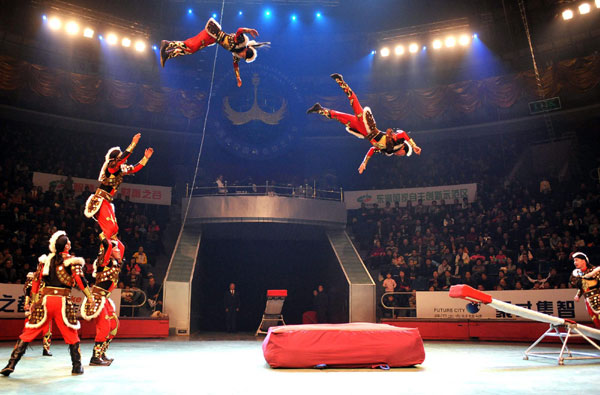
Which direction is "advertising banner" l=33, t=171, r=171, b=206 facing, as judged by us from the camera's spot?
facing the viewer

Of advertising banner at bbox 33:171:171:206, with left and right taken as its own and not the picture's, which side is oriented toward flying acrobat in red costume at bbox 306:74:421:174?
front

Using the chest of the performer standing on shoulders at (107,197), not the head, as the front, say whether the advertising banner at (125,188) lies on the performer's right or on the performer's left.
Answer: on the performer's left

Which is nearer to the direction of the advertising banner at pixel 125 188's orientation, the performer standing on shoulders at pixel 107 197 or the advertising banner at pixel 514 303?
the performer standing on shoulders

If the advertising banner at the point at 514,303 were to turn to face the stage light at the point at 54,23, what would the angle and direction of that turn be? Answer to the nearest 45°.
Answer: approximately 90° to its right

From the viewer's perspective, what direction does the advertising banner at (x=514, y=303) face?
toward the camera
